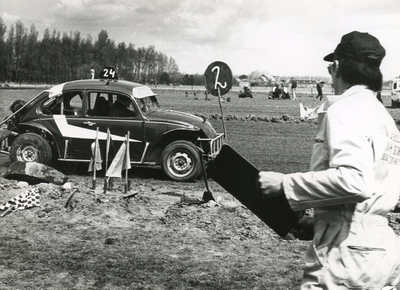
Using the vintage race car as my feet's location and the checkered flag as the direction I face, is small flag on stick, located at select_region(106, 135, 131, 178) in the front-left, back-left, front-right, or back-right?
front-left

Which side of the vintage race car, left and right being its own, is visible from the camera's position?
right

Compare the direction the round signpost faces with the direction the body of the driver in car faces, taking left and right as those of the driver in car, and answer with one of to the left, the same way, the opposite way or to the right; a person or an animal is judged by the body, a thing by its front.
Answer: to the right

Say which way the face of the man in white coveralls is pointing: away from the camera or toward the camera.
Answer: away from the camera

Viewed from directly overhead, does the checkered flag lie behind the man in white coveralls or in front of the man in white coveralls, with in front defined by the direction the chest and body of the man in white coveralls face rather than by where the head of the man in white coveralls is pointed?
in front

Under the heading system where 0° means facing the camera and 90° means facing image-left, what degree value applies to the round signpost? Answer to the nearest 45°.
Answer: approximately 0°

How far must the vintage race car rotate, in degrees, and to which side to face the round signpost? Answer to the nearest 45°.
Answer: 0° — it already faces it

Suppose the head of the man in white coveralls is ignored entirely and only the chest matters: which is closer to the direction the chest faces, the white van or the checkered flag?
the checkered flag

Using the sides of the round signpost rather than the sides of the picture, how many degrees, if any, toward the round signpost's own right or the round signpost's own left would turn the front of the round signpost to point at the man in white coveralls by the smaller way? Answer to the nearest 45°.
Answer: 0° — it already faces them

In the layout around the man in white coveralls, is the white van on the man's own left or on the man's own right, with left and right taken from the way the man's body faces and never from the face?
on the man's own right

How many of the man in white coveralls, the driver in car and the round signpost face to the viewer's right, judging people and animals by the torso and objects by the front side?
1

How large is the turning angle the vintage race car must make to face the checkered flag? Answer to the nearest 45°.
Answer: approximately 135° to its right

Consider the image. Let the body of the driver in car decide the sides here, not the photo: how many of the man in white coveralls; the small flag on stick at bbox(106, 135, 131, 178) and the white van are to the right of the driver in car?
2

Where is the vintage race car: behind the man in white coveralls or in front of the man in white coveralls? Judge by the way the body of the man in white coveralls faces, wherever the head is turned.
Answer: in front

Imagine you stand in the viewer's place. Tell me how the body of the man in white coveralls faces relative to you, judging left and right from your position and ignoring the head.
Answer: facing away from the viewer and to the left of the viewer

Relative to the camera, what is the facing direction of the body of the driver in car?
to the viewer's right

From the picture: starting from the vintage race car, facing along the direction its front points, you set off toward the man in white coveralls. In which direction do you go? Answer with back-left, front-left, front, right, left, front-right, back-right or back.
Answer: right

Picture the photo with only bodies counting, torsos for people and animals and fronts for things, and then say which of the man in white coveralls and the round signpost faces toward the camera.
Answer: the round signpost
